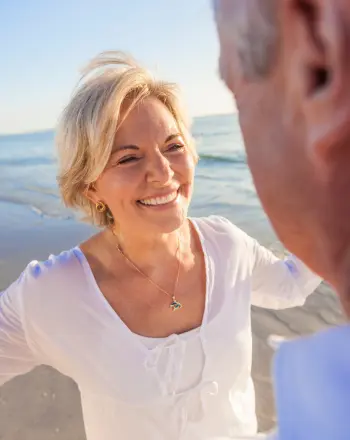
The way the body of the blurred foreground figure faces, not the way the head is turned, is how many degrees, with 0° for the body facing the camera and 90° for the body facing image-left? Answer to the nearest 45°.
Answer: approximately 135°

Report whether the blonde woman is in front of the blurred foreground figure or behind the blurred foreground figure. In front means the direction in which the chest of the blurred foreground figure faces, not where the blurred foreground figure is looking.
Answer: in front

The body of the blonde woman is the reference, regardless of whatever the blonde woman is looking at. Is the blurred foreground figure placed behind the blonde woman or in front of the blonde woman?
in front

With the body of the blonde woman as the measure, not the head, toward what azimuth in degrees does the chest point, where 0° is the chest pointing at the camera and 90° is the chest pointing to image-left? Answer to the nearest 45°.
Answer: approximately 315°

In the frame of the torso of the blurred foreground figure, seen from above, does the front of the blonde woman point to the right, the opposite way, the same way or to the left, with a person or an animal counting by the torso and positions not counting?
the opposite way

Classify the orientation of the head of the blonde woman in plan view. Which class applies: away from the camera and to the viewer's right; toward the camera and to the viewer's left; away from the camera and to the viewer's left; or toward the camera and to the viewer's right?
toward the camera and to the viewer's right
